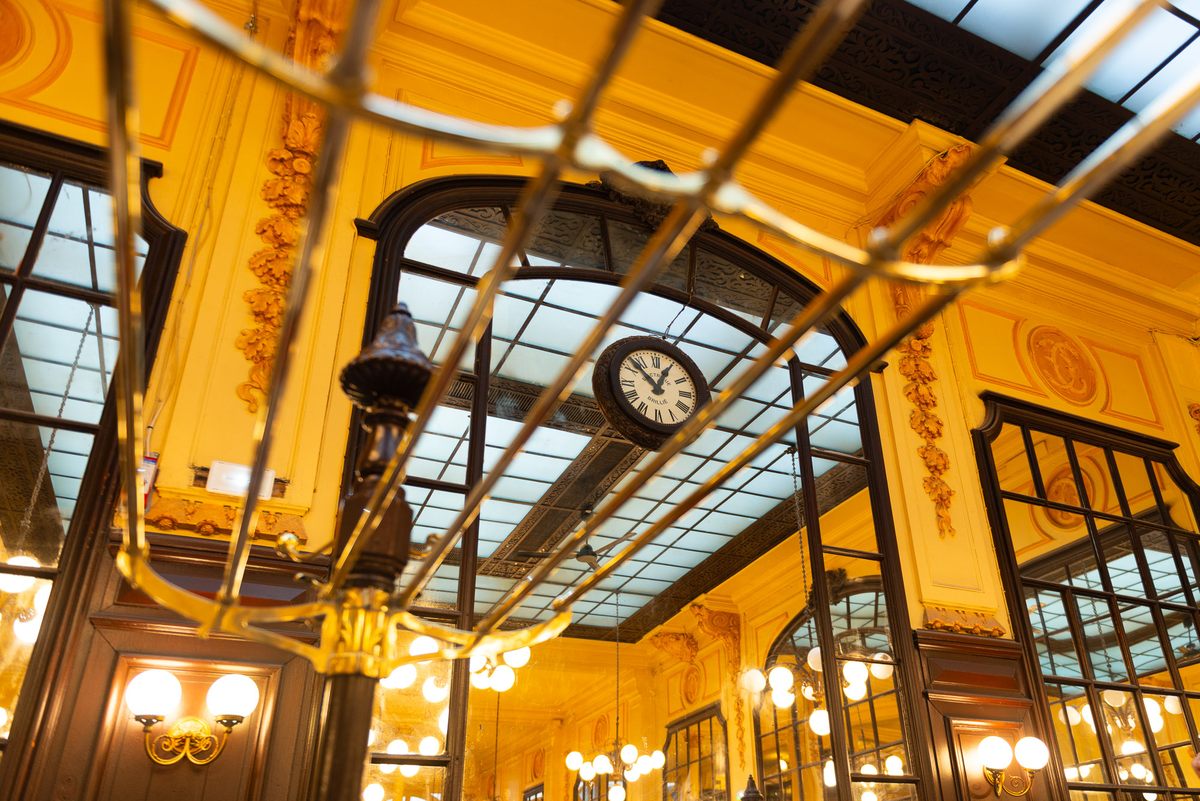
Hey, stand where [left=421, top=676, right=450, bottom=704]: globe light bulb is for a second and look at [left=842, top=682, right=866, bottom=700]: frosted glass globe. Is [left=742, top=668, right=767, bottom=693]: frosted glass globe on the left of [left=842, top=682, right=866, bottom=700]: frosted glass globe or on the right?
left

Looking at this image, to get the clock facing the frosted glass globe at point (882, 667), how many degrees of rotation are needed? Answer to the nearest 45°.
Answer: approximately 90° to its left

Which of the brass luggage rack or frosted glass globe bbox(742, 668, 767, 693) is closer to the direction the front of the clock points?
the brass luggage rack

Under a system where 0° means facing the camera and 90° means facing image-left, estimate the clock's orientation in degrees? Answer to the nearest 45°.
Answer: approximately 315°

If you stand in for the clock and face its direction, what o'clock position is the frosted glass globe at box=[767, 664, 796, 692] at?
The frosted glass globe is roughly at 8 o'clock from the clock.

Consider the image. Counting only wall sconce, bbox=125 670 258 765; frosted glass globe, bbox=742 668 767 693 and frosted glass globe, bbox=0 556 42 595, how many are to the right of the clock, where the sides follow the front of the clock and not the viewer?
2

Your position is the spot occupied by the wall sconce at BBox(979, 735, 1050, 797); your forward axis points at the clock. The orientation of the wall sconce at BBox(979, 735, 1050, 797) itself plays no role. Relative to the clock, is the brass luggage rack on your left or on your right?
left

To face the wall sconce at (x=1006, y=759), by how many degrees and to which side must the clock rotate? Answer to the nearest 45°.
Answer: approximately 45° to its left

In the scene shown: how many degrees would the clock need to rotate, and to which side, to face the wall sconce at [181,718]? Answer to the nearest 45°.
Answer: approximately 90° to its right
